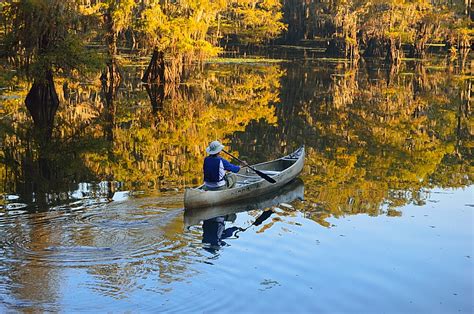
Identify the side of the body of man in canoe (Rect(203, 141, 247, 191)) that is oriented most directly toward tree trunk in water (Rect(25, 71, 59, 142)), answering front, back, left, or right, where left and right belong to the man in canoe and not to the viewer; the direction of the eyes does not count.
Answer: left

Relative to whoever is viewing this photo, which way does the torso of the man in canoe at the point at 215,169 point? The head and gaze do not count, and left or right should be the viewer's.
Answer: facing away from the viewer and to the right of the viewer

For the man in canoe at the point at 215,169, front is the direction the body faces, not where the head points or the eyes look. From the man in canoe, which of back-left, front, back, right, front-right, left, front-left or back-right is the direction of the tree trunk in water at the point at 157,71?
front-left

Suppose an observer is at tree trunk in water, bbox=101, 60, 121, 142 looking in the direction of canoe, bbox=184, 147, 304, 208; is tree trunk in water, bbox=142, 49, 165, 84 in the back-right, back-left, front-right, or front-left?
back-left

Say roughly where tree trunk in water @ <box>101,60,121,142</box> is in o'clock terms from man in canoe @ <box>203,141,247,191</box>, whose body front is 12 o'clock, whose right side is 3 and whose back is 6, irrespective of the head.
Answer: The tree trunk in water is roughly at 10 o'clock from the man in canoe.
